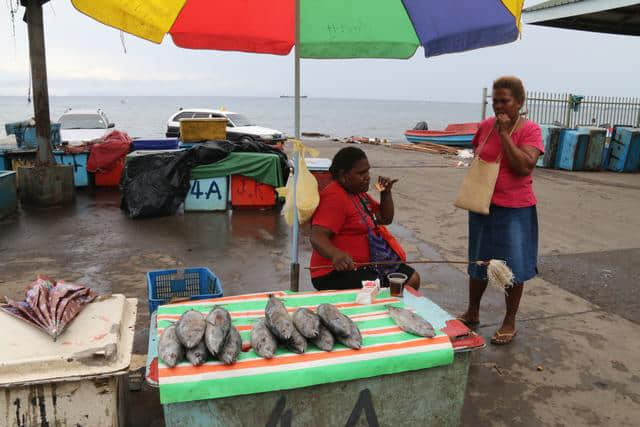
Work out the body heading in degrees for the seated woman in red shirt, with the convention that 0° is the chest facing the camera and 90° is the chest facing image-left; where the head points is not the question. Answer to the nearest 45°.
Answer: approximately 315°

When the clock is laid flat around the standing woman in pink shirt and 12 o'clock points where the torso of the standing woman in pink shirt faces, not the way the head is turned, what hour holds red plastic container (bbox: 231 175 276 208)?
The red plastic container is roughly at 3 o'clock from the standing woman in pink shirt.

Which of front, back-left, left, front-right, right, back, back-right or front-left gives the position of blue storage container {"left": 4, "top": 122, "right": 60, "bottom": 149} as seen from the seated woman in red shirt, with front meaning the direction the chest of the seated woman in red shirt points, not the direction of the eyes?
back

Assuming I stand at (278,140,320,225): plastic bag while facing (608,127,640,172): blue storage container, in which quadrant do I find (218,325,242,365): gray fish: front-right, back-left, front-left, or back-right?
back-right

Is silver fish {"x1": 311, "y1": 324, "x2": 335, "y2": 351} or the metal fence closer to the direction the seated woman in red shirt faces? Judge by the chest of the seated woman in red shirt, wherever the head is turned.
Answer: the silver fish

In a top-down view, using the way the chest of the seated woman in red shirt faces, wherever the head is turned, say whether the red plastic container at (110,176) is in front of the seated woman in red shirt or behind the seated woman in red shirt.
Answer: behind

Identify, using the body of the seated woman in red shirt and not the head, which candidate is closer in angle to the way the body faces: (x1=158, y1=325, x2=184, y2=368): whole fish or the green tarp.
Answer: the whole fish

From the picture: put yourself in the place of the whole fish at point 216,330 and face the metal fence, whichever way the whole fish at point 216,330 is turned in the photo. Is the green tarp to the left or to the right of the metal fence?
left

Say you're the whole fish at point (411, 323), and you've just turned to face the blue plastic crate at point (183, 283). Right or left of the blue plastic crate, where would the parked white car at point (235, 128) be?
right
